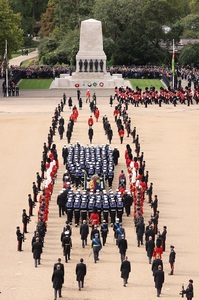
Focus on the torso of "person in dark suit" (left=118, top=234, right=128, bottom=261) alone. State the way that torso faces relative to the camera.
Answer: away from the camera

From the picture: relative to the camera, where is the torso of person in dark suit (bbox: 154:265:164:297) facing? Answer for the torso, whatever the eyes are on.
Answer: away from the camera

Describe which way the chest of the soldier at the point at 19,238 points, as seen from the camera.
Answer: to the viewer's right

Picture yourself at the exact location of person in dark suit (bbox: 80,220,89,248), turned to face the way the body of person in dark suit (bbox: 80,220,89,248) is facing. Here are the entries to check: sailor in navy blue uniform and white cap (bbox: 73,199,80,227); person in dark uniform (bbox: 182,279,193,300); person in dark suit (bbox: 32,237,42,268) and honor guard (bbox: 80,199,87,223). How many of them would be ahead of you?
2

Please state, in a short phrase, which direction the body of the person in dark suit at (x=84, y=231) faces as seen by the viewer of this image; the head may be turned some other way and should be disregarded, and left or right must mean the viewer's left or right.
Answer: facing away from the viewer

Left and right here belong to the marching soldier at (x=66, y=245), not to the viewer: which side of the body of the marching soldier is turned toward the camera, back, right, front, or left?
back

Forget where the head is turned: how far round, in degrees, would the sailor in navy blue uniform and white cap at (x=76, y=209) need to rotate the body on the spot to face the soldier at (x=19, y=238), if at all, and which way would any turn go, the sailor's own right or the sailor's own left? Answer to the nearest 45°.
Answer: approximately 135° to the sailor's own left

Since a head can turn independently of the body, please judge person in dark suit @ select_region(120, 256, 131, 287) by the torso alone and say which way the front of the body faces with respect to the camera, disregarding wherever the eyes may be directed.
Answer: away from the camera

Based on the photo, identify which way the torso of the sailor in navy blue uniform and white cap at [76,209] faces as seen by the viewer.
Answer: away from the camera

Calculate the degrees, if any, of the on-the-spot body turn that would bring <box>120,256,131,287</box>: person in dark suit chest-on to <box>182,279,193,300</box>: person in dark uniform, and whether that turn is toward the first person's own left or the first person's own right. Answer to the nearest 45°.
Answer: approximately 135° to the first person's own right
